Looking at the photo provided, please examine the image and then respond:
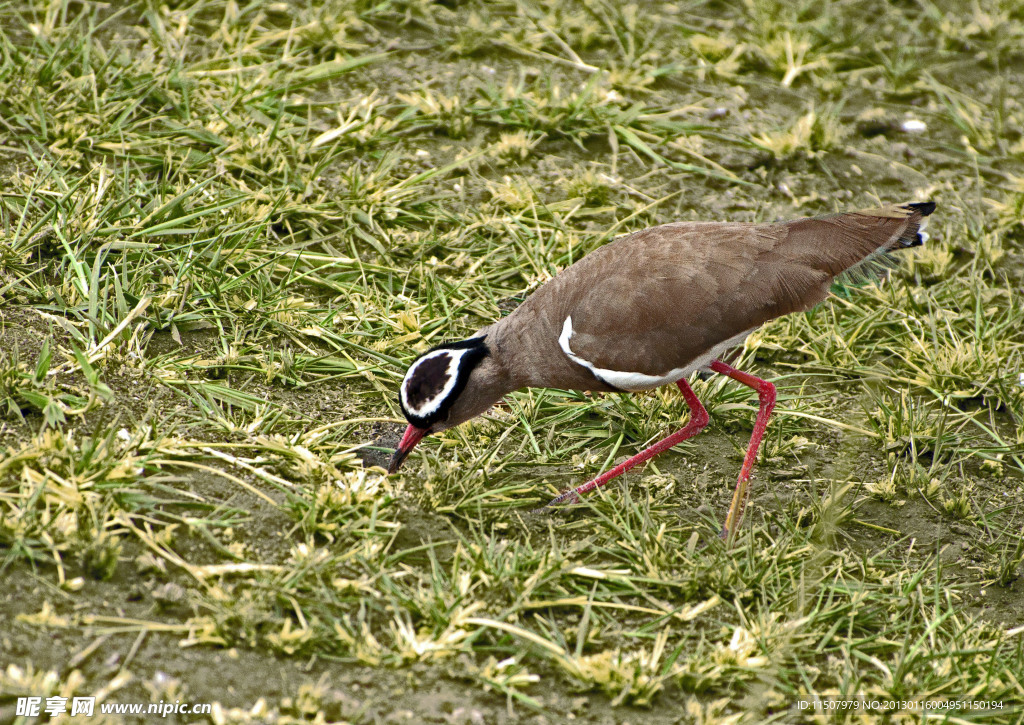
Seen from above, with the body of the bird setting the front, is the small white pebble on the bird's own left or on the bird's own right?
on the bird's own right

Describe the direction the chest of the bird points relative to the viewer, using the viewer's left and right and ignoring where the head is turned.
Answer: facing to the left of the viewer
